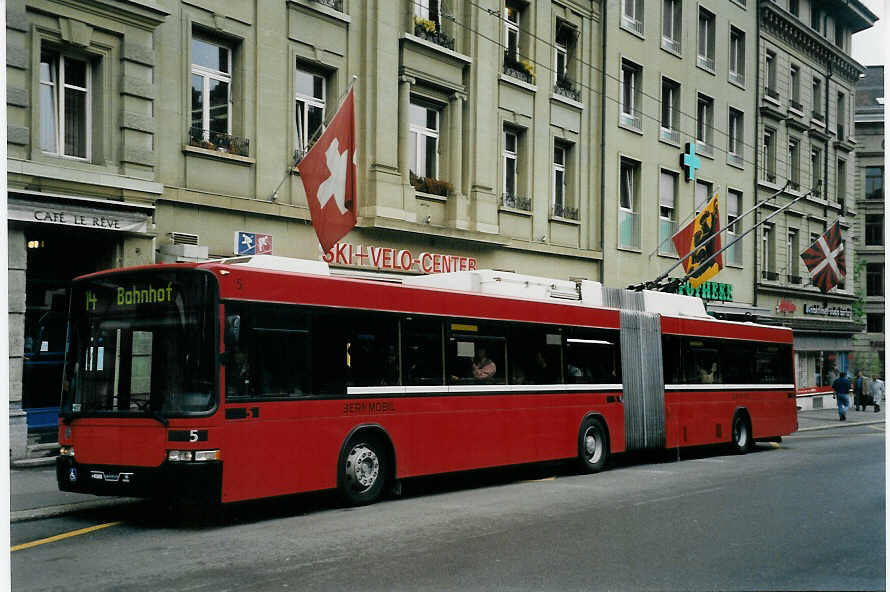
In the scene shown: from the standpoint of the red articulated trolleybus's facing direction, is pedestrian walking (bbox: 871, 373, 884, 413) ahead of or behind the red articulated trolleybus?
behind

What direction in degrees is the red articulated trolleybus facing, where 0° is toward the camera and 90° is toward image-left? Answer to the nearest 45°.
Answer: approximately 45°

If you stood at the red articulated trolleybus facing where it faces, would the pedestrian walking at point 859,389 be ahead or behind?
behind
